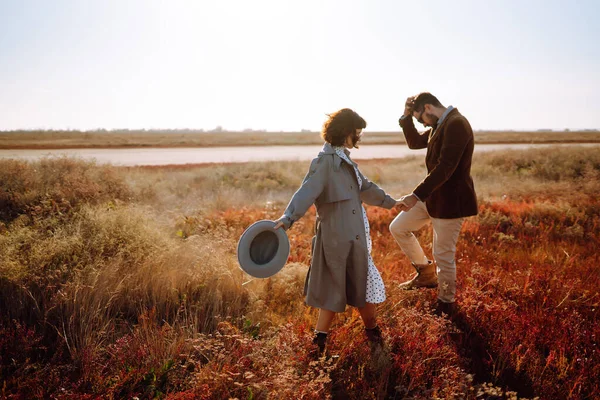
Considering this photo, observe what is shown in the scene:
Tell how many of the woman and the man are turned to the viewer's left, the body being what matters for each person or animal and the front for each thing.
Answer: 1

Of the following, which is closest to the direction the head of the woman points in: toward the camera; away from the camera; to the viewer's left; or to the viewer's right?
to the viewer's right

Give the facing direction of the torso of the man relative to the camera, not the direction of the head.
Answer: to the viewer's left
